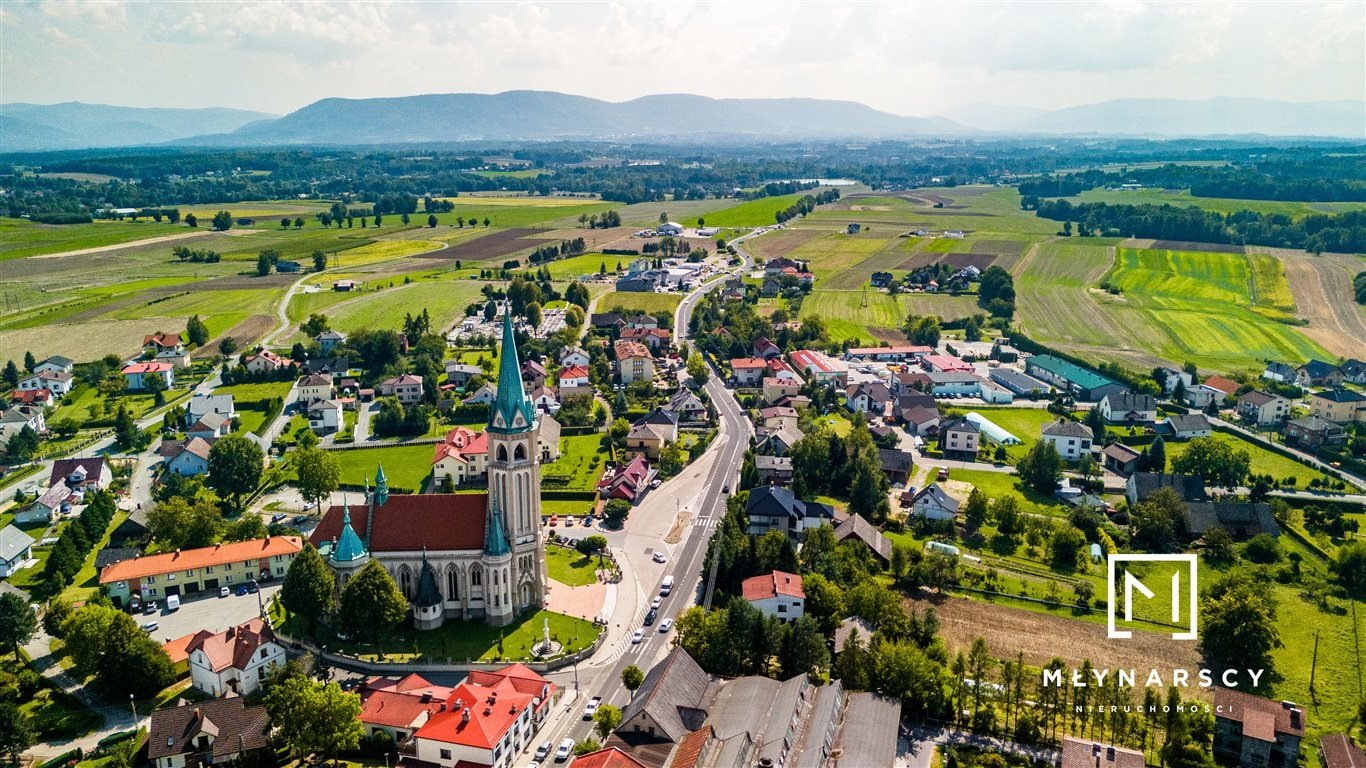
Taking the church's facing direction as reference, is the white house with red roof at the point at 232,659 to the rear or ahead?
to the rear

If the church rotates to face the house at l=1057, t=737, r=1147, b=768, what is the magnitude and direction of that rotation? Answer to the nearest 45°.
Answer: approximately 45° to its right

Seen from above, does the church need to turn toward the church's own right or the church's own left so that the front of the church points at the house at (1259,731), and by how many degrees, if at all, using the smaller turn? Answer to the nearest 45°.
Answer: approximately 45° to the church's own right

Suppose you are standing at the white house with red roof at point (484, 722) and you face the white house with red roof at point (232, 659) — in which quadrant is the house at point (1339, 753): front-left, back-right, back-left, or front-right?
back-right

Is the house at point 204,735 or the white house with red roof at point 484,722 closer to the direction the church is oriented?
the white house with red roof

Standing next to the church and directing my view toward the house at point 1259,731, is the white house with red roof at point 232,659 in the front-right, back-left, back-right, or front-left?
back-right

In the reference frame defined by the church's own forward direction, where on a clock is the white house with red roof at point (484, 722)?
The white house with red roof is roughly at 3 o'clock from the church.

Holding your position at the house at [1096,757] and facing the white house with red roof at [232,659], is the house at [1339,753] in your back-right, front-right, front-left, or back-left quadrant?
back-right

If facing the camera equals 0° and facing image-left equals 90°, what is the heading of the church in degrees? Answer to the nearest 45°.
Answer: approximately 270°

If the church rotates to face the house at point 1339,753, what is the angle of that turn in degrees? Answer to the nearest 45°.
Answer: approximately 45° to its right
